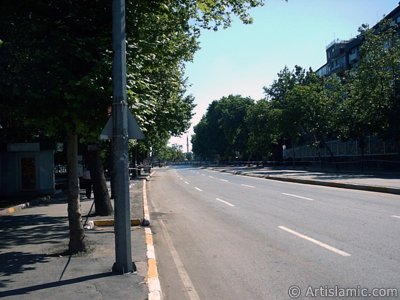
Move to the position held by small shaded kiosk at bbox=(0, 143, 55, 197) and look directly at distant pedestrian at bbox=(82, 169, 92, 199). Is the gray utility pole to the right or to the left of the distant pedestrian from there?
right

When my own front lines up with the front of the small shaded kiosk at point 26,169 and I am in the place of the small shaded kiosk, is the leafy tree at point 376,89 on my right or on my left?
on my left

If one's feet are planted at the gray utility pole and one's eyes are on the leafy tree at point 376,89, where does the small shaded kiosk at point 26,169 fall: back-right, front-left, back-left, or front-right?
front-left

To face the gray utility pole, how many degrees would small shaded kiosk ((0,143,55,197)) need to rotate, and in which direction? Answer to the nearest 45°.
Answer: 0° — it already faces it

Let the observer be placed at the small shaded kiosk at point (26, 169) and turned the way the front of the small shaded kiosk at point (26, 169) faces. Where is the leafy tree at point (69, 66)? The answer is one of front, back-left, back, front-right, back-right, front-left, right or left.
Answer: front

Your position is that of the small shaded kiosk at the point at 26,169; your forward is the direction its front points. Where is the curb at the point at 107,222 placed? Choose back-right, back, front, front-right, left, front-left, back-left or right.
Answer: front

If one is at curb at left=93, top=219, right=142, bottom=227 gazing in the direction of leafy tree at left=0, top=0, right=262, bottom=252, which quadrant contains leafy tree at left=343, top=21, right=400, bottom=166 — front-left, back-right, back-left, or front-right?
back-left

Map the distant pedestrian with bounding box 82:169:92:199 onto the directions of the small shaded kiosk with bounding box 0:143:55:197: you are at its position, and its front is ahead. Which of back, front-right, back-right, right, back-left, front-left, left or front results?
front-left
